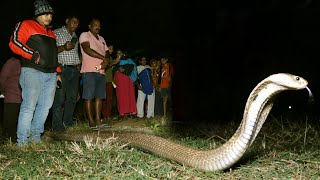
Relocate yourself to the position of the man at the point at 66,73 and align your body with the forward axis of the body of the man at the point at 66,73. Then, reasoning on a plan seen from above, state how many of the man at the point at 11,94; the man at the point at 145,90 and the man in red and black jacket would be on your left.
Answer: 1

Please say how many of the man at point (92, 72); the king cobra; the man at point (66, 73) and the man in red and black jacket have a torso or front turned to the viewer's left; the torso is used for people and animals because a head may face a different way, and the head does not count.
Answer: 0

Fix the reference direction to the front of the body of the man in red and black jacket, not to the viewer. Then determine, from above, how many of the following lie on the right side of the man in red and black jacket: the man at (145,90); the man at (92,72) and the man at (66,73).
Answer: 0

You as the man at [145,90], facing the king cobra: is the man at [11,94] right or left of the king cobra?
right

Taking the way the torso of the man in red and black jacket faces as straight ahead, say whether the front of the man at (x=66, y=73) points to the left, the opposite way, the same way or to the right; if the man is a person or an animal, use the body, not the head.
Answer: the same way

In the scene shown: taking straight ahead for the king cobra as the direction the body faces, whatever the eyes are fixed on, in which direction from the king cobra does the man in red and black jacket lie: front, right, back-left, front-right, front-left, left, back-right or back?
back-left

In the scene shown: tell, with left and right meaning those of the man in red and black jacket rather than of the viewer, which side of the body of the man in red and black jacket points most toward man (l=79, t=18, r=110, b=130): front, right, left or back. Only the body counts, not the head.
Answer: left

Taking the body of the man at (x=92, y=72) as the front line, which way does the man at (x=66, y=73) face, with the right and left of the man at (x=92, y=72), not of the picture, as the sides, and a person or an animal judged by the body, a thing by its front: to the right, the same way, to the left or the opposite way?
the same way

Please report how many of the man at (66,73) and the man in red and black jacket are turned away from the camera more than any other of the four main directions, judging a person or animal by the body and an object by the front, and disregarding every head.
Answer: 0

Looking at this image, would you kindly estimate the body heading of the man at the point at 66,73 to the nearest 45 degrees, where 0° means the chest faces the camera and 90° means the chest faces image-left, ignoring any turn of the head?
approximately 315°

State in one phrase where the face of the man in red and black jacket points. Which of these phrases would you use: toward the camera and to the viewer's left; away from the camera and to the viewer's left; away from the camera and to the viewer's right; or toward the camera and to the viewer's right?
toward the camera and to the viewer's right

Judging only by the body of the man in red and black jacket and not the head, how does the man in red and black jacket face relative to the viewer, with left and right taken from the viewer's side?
facing the viewer and to the right of the viewer

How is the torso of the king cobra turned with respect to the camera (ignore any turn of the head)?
to the viewer's right

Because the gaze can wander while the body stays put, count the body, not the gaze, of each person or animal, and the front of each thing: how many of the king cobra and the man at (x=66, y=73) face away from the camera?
0

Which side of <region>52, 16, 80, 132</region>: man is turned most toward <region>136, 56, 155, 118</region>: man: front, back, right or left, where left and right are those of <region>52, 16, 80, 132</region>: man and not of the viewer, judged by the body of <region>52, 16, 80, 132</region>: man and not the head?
left

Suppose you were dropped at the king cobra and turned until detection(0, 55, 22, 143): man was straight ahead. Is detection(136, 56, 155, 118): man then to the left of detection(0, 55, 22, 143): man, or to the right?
right

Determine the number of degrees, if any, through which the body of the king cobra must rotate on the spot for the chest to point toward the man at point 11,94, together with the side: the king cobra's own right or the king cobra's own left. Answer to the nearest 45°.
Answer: approximately 135° to the king cobra's own left
